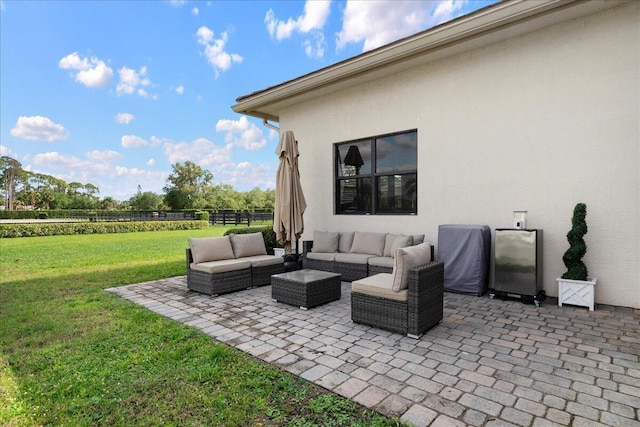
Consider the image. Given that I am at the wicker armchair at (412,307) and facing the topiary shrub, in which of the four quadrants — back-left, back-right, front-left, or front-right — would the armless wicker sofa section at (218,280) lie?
back-left

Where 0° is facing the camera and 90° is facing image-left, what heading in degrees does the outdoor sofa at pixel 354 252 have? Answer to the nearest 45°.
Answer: approximately 45°

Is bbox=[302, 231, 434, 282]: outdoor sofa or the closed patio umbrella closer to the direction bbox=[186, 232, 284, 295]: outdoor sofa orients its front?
the outdoor sofa

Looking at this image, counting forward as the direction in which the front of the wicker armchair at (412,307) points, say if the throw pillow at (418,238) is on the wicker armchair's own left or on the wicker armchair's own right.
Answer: on the wicker armchair's own right

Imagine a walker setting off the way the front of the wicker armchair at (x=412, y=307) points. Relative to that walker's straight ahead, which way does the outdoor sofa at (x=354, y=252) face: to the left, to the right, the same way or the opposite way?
to the left

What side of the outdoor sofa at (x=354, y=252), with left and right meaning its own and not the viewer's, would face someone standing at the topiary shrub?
left

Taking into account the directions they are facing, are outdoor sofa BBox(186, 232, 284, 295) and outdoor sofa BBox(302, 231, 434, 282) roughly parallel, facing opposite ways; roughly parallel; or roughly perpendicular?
roughly perpendicular

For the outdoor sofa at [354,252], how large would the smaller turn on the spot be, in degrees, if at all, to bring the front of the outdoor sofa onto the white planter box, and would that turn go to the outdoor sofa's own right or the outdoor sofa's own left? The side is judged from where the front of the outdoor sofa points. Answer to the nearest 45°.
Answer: approximately 90° to the outdoor sofa's own left
